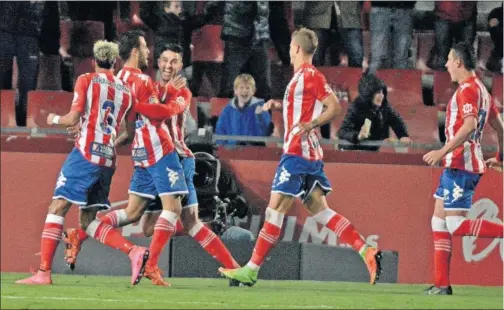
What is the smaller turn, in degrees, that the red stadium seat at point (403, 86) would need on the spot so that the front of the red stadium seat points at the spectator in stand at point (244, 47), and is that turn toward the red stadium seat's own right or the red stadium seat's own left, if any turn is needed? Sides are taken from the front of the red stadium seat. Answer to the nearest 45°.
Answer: approximately 90° to the red stadium seat's own right

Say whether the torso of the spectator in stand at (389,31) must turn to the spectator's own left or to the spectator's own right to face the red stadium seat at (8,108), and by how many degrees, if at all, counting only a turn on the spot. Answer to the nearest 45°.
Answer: approximately 90° to the spectator's own right

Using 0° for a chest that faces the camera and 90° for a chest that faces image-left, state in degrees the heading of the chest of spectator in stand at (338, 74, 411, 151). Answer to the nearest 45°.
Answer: approximately 315°

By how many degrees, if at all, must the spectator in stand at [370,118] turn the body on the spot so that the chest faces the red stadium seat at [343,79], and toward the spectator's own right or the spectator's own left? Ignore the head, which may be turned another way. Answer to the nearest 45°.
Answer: approximately 135° to the spectator's own left

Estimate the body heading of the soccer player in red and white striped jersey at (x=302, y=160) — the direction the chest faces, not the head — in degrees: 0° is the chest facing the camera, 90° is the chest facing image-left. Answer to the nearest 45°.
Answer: approximately 90°

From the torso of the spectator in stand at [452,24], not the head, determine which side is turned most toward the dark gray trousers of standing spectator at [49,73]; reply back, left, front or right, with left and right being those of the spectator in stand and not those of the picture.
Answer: right

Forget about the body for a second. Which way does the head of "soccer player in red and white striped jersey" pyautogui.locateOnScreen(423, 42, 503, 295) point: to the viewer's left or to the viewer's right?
to the viewer's left

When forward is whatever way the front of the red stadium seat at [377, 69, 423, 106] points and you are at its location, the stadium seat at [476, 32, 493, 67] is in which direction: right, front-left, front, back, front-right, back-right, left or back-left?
back-left
